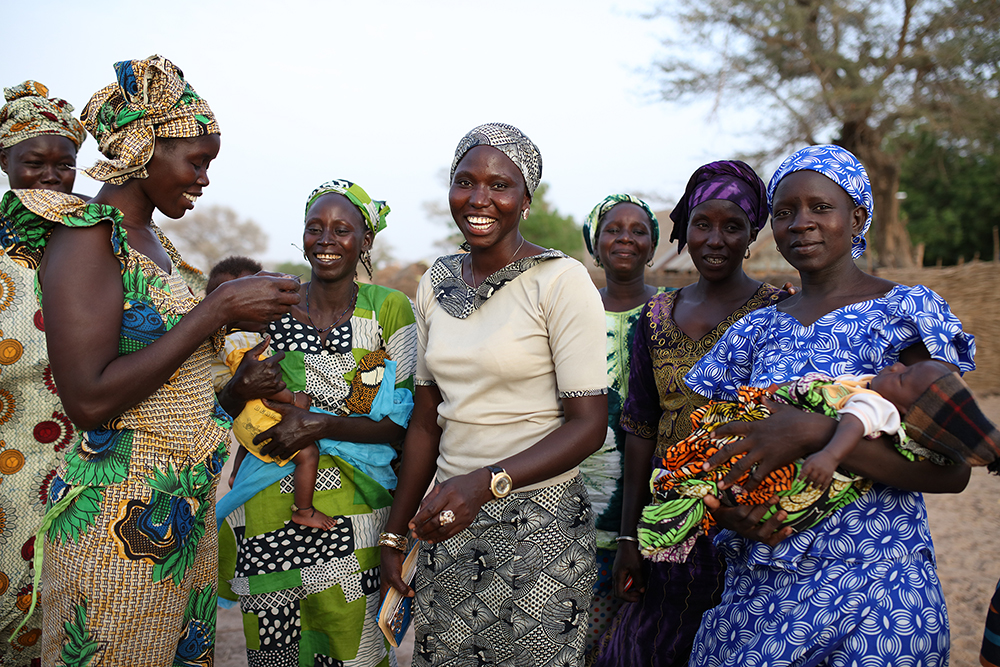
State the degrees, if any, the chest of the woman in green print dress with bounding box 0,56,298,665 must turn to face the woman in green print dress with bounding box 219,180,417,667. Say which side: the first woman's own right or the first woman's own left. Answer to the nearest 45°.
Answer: approximately 45° to the first woman's own left

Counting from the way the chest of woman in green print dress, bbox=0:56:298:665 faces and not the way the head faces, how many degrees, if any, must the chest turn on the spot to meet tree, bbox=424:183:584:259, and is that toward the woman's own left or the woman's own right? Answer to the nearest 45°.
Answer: approximately 45° to the woman's own left

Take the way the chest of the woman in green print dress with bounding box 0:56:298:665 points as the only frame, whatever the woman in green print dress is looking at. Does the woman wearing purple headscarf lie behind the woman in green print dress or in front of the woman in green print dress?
in front

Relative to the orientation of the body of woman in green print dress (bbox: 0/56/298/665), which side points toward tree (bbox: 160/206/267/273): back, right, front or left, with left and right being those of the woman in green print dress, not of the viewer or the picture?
left

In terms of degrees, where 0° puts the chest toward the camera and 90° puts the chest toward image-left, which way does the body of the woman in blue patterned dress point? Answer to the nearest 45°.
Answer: approximately 45°

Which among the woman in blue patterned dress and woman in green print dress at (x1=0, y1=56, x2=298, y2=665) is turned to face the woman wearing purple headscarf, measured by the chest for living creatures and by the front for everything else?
the woman in green print dress

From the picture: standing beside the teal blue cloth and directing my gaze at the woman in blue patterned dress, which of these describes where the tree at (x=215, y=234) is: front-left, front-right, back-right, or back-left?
back-left

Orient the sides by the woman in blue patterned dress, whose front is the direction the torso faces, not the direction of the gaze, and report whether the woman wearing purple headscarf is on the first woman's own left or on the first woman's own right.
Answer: on the first woman's own right

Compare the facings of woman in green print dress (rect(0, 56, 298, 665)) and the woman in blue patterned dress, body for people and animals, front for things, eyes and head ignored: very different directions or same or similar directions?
very different directions

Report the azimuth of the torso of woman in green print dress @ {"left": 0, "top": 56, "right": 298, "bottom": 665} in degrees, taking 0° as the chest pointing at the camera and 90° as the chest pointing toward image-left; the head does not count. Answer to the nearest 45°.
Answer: approximately 270°
